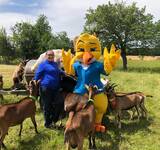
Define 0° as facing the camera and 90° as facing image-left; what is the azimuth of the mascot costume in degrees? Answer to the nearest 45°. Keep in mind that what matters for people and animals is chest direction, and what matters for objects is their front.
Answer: approximately 0°

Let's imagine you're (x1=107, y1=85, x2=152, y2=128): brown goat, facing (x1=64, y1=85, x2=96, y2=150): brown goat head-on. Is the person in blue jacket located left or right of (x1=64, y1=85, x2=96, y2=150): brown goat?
right

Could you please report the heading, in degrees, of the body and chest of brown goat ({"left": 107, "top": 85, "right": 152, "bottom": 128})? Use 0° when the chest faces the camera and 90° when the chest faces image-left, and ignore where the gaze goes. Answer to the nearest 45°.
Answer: approximately 45°

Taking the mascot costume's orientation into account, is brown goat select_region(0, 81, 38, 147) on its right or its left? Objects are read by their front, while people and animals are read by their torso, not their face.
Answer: on its right
